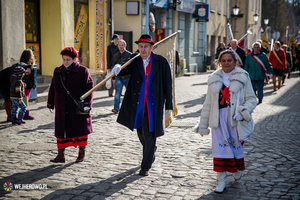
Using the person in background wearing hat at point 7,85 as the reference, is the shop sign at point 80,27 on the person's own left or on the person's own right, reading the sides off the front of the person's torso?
on the person's own left

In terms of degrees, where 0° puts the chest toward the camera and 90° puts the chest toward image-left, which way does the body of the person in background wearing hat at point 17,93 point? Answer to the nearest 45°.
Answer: approximately 270°

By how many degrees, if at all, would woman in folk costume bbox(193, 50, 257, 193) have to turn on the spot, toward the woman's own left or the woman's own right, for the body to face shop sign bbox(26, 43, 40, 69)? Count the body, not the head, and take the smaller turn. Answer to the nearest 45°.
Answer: approximately 135° to the woman's own right

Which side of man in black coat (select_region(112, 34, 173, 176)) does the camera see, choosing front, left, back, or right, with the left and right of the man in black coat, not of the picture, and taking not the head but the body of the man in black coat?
front
